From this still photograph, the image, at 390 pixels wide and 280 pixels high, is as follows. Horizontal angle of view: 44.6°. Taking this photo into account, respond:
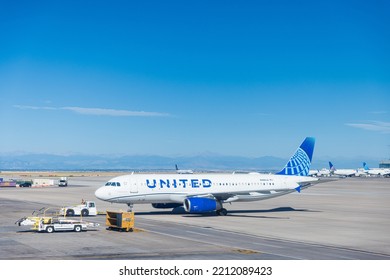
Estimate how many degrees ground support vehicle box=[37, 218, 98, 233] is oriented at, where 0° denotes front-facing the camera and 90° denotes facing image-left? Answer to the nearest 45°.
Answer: approximately 270°

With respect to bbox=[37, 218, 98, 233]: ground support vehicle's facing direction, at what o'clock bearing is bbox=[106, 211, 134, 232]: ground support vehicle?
bbox=[106, 211, 134, 232]: ground support vehicle is roughly at 12 o'clock from bbox=[37, 218, 98, 233]: ground support vehicle.
